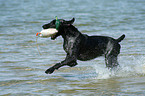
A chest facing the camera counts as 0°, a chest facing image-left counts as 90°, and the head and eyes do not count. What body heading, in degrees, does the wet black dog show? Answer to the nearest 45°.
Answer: approximately 90°
